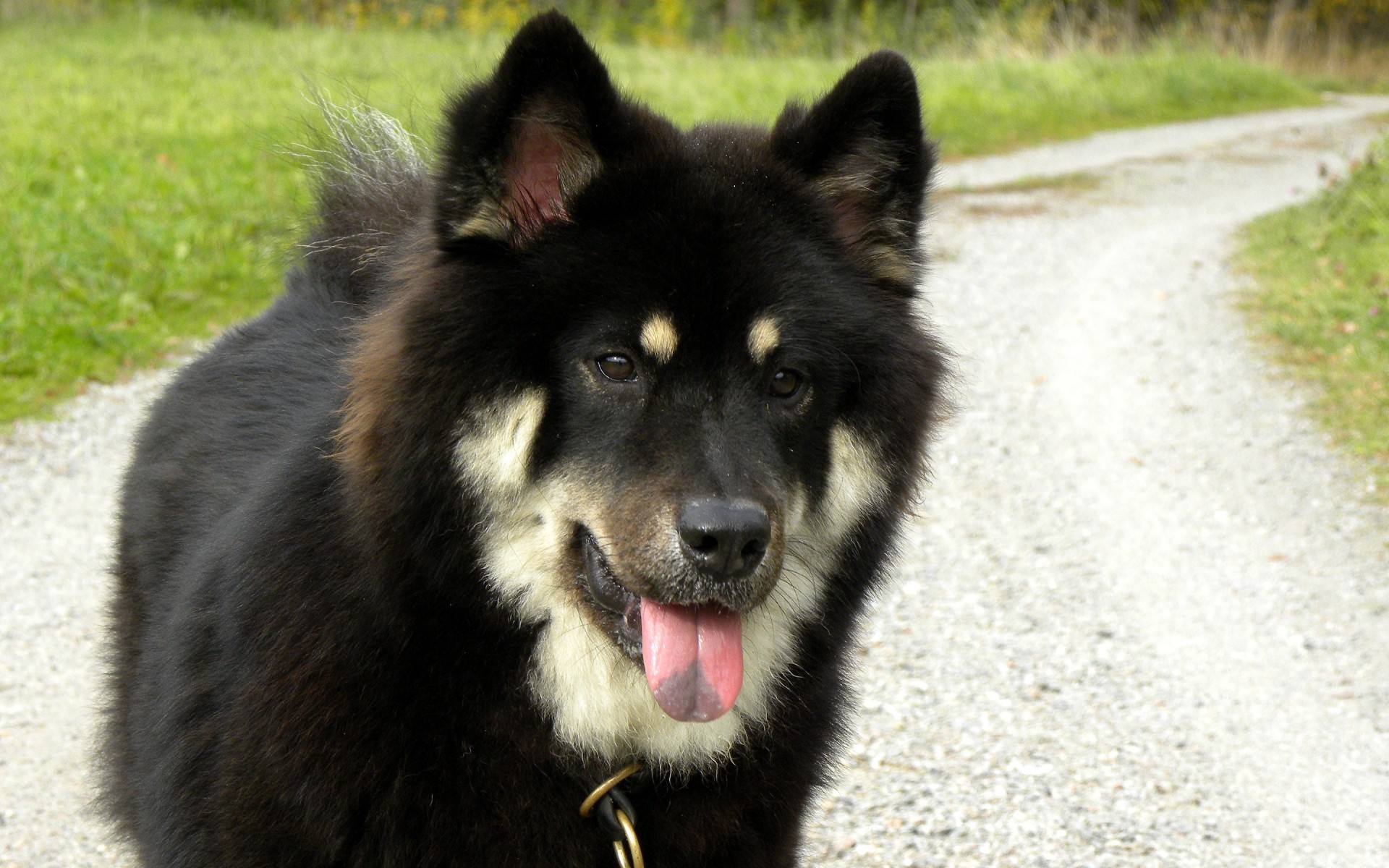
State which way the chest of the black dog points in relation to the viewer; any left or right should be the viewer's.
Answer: facing the viewer and to the right of the viewer
